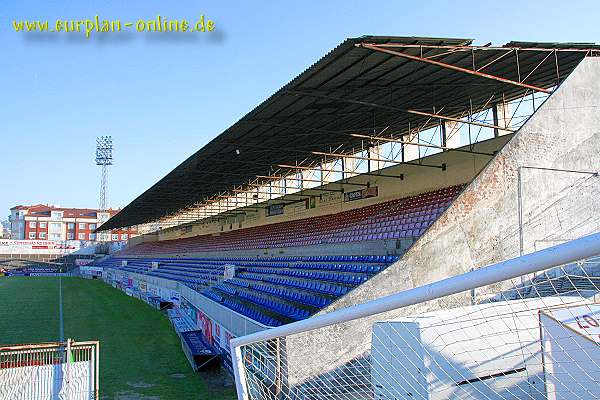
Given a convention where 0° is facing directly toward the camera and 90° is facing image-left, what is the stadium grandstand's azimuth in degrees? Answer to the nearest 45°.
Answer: approximately 45°

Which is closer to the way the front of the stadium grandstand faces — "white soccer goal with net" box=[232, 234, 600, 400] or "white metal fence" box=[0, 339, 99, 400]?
the white metal fence

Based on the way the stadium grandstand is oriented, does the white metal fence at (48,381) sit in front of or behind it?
in front

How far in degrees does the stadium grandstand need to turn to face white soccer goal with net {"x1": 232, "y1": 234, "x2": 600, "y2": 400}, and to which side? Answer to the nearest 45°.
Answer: approximately 45° to its left

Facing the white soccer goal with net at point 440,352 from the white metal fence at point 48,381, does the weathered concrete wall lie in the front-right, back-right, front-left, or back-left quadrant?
front-left

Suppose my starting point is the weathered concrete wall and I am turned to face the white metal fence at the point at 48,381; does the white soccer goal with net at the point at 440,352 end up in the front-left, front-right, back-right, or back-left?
front-left

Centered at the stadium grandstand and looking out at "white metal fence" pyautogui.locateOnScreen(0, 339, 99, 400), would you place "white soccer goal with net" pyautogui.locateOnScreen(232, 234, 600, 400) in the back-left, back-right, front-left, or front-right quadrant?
front-left
